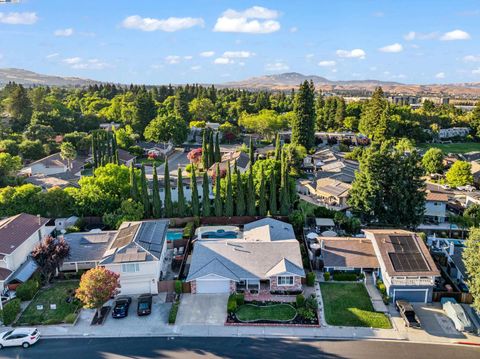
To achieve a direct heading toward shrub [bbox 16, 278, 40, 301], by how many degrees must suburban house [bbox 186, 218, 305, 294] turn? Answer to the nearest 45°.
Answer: approximately 90° to its right

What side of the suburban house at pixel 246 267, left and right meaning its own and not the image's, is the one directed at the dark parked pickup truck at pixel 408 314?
left

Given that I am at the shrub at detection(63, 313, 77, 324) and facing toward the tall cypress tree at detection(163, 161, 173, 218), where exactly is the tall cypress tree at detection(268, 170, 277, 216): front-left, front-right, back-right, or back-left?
front-right

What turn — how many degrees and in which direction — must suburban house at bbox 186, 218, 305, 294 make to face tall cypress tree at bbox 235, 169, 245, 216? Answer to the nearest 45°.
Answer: approximately 180°

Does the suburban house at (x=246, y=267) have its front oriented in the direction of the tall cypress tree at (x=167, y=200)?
no

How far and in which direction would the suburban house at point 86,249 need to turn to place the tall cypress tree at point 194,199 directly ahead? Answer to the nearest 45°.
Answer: approximately 135° to its left

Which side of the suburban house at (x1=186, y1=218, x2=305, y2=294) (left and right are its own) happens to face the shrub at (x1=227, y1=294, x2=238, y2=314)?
front

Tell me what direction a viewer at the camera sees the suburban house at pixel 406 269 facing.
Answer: facing the viewer

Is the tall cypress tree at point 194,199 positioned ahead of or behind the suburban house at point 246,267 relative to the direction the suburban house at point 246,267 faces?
behind

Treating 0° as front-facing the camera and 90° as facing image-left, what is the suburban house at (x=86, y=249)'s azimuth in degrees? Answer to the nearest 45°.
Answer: approximately 0°

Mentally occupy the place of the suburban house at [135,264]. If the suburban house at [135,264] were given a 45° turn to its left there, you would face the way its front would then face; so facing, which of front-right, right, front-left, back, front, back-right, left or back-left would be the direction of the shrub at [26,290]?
back-right

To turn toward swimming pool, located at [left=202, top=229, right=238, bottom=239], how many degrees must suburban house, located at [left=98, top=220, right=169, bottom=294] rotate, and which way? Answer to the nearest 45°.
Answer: approximately 135° to its left

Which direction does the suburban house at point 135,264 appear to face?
toward the camera

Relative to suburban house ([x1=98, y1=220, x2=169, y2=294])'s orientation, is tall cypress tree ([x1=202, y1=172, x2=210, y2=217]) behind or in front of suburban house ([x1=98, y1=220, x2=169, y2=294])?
behind

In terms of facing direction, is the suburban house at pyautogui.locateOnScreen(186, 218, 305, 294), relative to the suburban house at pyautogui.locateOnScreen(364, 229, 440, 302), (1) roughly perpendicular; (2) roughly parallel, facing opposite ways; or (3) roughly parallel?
roughly parallel

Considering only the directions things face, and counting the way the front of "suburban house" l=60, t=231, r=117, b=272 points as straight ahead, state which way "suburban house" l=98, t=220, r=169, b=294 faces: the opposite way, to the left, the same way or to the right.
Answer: the same way

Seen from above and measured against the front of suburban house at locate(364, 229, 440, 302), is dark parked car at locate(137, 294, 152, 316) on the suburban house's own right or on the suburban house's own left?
on the suburban house's own right

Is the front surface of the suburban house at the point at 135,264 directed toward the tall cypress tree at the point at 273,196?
no

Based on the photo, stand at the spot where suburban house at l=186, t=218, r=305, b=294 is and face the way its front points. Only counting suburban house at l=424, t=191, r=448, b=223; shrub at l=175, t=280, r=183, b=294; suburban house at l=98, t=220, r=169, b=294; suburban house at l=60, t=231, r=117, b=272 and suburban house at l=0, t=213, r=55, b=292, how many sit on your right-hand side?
4

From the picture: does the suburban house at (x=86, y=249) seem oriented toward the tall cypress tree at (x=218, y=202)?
no
